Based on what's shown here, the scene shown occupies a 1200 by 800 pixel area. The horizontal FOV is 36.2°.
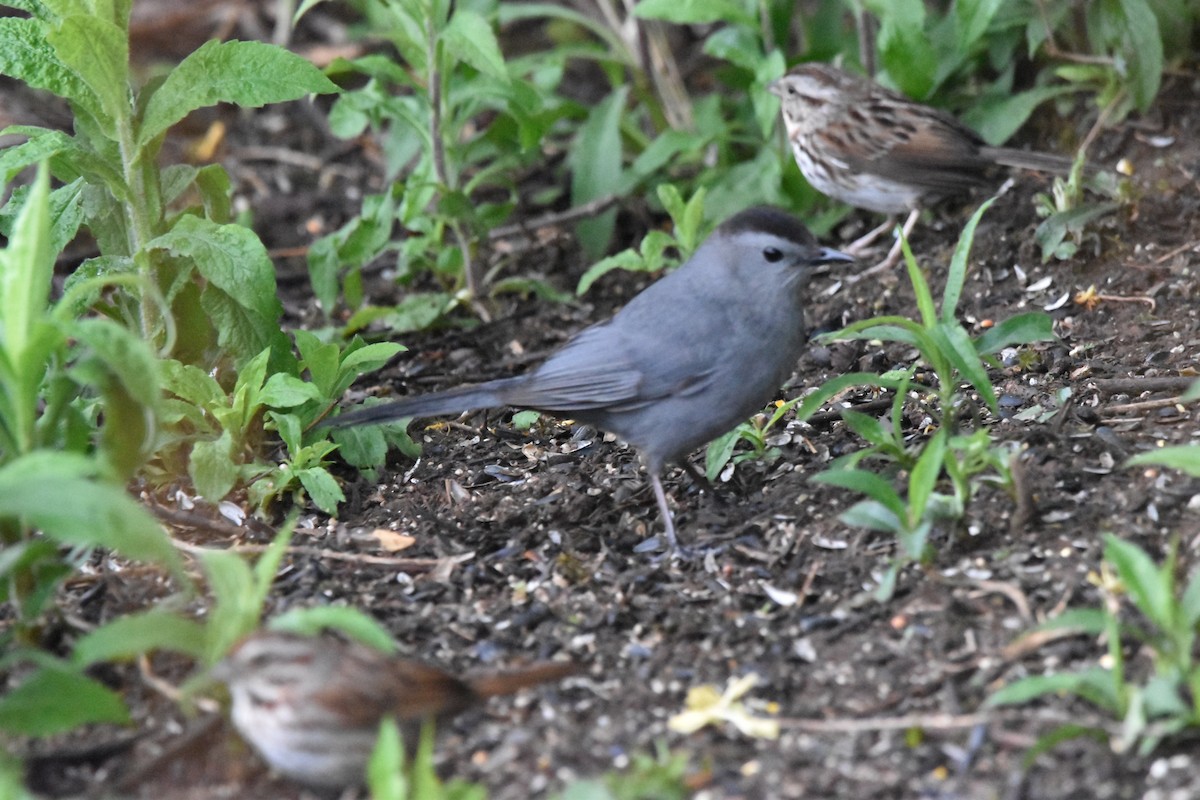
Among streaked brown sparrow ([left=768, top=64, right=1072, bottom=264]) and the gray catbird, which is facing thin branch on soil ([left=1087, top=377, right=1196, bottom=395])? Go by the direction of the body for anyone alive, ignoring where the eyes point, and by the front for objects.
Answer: the gray catbird

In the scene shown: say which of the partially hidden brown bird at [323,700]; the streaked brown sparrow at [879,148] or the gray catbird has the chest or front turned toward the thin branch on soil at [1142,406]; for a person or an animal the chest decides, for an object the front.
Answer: the gray catbird

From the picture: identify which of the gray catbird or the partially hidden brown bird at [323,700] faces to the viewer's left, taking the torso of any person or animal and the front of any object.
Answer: the partially hidden brown bird

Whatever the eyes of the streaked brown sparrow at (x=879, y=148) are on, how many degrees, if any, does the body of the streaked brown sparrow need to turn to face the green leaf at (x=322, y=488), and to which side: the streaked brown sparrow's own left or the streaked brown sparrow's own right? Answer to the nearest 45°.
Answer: approximately 45° to the streaked brown sparrow's own left

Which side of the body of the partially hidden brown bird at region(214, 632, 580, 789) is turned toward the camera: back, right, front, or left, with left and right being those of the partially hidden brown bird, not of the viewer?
left

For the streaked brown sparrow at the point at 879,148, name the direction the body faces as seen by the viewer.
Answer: to the viewer's left

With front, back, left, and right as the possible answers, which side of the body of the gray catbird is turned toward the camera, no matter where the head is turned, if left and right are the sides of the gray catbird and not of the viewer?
right

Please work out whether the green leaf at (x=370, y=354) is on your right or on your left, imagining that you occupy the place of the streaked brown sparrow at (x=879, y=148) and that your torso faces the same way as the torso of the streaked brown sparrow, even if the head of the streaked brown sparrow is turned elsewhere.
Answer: on your left

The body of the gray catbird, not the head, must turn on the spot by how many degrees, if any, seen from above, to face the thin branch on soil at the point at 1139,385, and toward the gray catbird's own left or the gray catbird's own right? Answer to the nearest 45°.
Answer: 0° — it already faces it

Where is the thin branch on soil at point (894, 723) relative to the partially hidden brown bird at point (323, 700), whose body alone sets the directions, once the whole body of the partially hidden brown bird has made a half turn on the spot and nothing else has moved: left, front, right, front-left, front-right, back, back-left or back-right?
front

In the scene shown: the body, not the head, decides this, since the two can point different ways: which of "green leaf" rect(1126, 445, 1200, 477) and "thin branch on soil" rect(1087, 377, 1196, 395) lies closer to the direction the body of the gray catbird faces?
the green leaf

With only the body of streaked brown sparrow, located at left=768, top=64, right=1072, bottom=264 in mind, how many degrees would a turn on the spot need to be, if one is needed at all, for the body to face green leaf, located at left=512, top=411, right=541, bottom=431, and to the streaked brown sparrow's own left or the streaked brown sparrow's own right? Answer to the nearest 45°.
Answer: approximately 45° to the streaked brown sparrow's own left
